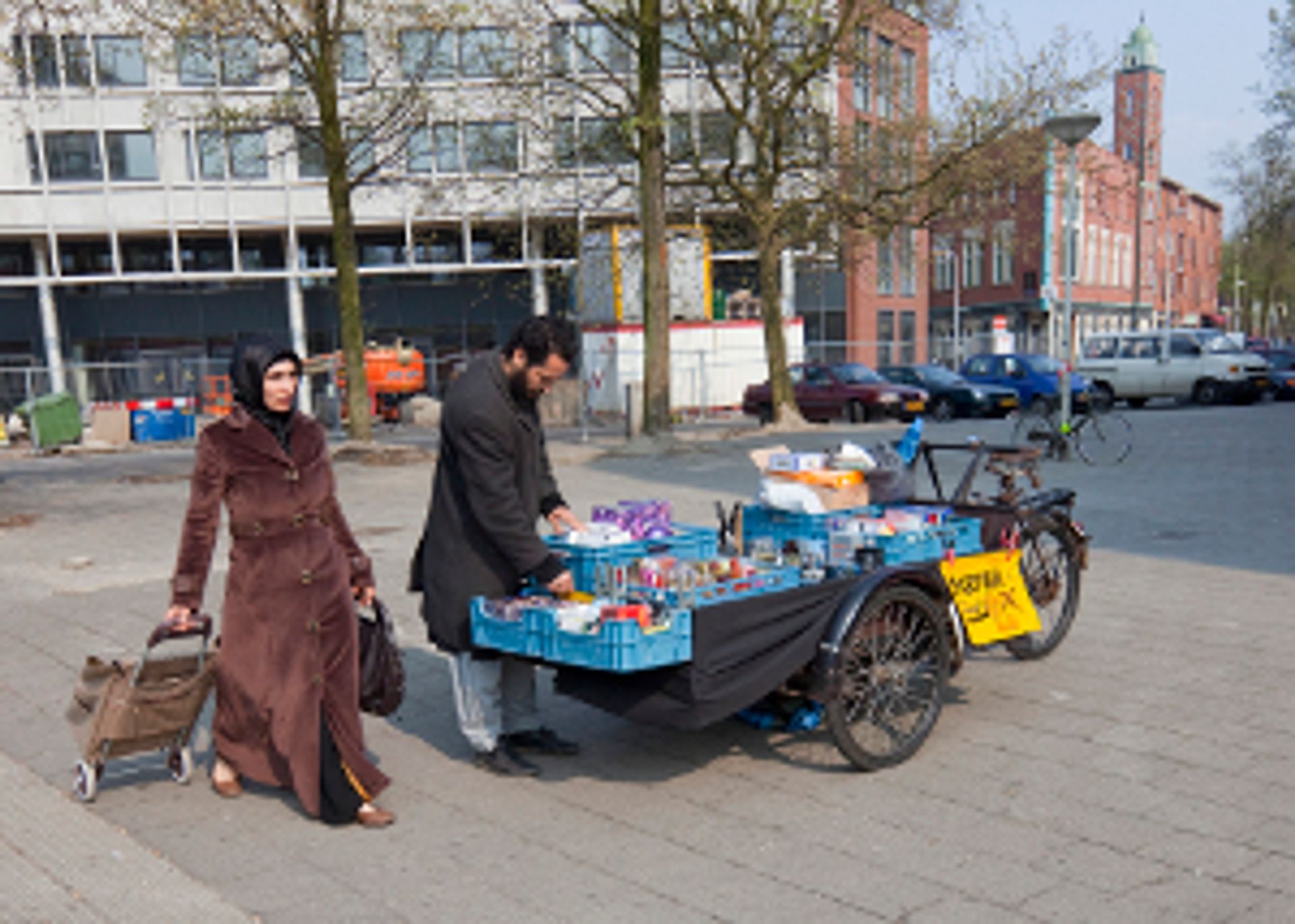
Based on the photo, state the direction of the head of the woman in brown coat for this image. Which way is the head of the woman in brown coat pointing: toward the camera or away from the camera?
toward the camera

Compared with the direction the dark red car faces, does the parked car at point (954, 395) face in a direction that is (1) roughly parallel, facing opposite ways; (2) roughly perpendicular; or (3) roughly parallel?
roughly parallel

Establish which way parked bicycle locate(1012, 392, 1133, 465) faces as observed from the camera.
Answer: facing to the right of the viewer

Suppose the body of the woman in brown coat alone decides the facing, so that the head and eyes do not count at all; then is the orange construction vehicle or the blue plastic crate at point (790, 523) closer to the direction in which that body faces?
the blue plastic crate

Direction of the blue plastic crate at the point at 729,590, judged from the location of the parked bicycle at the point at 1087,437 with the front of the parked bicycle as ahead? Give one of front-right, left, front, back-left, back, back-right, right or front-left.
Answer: right

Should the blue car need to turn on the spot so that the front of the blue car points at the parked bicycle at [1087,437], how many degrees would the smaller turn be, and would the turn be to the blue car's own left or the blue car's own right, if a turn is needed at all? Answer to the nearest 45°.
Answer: approximately 45° to the blue car's own right

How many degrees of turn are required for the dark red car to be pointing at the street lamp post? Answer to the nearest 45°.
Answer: approximately 45° to its right

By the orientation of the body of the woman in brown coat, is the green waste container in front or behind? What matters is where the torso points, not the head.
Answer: behind

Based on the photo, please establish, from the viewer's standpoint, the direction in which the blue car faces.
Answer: facing the viewer and to the right of the viewer

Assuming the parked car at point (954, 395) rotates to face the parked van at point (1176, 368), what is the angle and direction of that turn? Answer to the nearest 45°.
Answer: approximately 45° to its left

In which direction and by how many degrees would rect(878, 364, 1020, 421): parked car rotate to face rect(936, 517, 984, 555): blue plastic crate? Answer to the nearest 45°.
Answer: approximately 45° to its right
